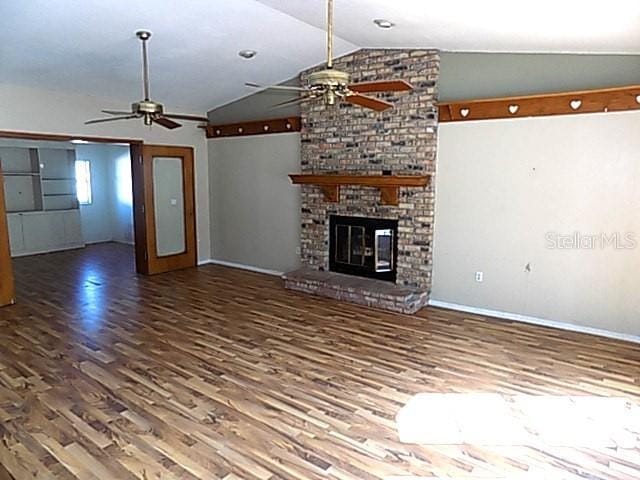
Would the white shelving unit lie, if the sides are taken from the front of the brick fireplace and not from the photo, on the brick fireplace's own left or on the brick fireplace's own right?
on the brick fireplace's own right

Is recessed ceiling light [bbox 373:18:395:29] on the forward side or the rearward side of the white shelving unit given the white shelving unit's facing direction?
on the forward side

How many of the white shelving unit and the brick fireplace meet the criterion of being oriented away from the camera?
0

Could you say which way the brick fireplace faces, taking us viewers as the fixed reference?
facing the viewer and to the left of the viewer

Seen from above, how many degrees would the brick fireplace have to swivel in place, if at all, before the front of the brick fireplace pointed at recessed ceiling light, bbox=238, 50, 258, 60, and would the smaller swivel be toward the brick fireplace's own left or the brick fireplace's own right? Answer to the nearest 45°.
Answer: approximately 45° to the brick fireplace's own right

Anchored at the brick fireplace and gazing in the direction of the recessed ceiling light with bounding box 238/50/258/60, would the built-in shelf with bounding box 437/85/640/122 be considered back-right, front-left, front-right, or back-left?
back-left

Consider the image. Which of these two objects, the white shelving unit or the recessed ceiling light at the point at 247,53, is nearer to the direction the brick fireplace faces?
the recessed ceiling light

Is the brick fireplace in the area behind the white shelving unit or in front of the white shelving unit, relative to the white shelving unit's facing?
in front

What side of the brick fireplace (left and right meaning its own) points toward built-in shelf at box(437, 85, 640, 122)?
left

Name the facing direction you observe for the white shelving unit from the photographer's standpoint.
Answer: facing the viewer and to the right of the viewer
